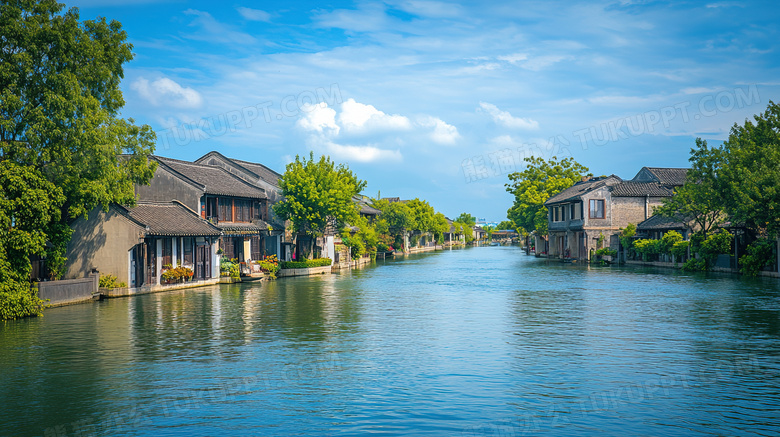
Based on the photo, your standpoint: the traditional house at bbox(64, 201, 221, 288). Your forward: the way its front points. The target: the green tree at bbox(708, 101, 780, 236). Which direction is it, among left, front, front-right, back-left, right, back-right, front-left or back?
front-left

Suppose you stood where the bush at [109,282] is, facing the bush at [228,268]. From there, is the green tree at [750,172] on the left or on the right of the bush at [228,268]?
right

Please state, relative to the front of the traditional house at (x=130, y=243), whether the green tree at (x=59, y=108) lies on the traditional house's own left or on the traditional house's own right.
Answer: on the traditional house's own right

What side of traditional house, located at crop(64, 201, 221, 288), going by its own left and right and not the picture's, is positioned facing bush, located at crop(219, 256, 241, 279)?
left

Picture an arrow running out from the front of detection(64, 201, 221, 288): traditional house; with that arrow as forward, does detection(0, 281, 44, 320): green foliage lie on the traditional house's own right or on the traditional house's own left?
on the traditional house's own right

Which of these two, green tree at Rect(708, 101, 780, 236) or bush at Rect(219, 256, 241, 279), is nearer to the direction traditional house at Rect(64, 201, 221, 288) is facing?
the green tree

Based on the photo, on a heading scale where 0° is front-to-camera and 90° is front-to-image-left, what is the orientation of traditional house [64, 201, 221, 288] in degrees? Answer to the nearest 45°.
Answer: approximately 315°
